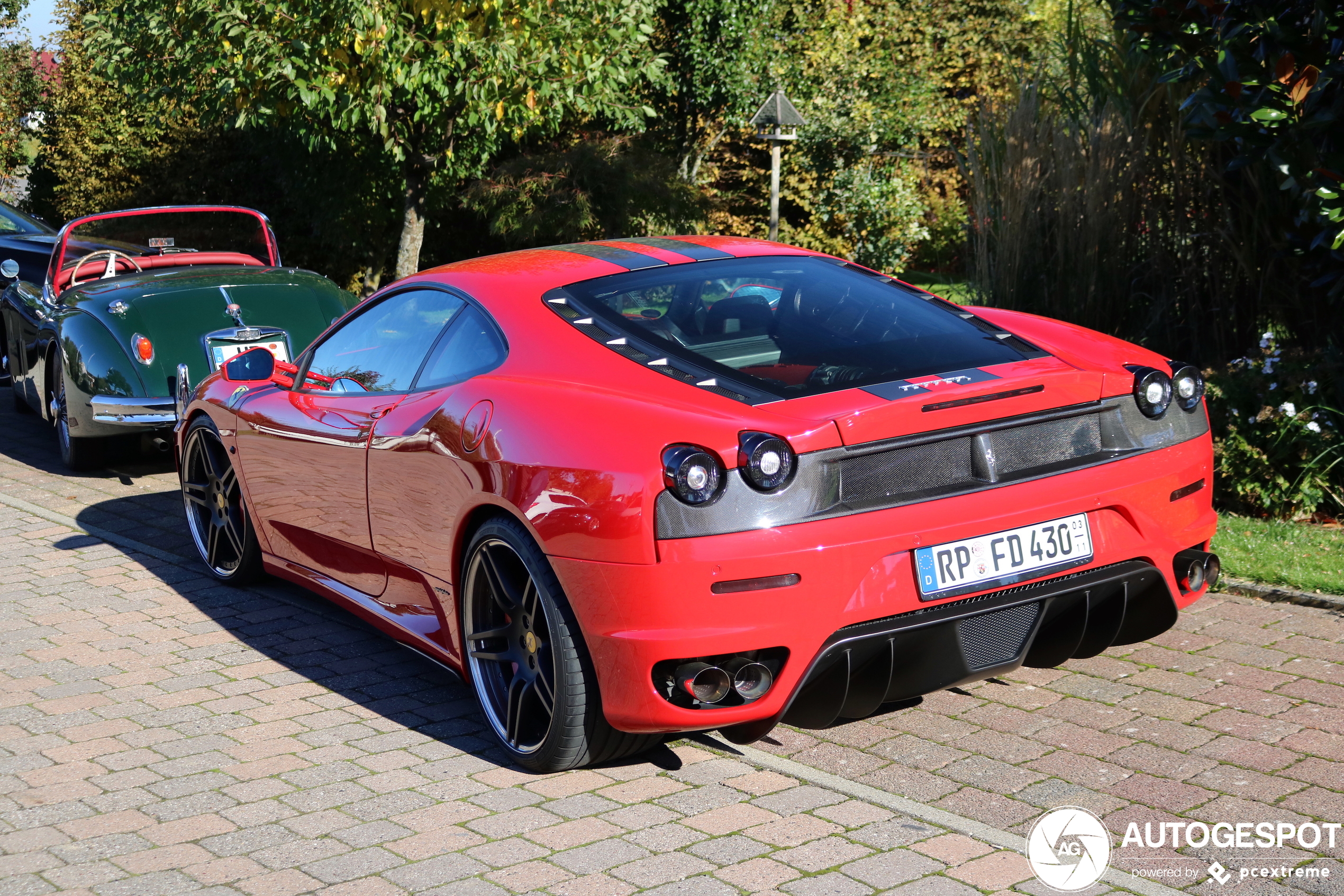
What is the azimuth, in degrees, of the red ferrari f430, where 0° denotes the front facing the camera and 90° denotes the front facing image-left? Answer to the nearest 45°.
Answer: approximately 135°

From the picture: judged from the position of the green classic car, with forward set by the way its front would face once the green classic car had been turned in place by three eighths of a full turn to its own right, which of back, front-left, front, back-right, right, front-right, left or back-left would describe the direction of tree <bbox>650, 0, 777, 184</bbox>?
front-left

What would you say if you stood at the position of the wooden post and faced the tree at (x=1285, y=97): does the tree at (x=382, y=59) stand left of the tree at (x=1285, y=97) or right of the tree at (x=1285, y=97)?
right

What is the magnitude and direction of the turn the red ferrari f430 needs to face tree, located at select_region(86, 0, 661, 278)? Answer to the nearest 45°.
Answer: approximately 45° to its right

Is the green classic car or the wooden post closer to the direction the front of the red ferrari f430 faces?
the green classic car

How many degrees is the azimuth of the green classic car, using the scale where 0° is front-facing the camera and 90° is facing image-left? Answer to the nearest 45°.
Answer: approximately 135°

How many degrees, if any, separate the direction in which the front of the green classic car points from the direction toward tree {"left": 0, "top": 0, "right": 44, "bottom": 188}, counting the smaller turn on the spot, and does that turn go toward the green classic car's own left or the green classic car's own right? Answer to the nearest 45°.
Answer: approximately 45° to the green classic car's own right

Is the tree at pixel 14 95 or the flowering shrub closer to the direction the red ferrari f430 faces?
the tree
